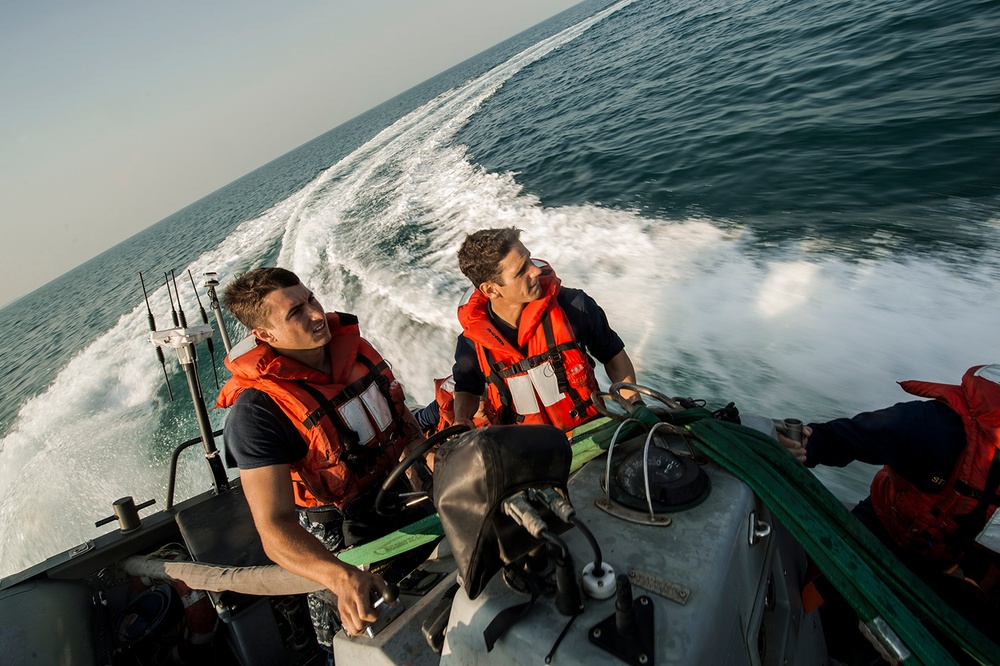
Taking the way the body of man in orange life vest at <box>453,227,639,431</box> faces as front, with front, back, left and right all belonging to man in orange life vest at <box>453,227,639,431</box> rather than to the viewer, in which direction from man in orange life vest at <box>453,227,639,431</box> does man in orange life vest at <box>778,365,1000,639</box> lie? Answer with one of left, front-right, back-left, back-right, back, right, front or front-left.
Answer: front-left

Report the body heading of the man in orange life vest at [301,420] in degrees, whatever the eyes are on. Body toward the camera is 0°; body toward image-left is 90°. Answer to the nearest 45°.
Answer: approximately 315°

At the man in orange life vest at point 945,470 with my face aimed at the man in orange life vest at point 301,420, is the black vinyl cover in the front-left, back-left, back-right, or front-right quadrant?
front-left

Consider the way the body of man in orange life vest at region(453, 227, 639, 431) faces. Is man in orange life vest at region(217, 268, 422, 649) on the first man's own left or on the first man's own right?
on the first man's own right

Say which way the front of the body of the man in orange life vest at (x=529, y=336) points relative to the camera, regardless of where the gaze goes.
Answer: toward the camera

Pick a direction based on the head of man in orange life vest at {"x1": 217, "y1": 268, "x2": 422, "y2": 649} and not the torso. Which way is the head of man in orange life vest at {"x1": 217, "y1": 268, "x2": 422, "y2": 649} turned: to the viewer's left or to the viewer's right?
to the viewer's right

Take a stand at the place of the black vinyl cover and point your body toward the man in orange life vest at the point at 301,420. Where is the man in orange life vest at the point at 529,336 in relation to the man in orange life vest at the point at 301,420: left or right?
right

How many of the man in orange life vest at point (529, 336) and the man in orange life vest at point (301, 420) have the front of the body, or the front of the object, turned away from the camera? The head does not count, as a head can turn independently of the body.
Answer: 0

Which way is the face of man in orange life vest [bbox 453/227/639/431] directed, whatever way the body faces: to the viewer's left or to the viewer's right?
to the viewer's right

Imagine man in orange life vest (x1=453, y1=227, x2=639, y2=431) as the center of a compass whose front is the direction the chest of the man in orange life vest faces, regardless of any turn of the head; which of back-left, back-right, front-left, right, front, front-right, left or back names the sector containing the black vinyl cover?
front

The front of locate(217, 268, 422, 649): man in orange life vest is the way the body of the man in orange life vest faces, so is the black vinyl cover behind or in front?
in front
